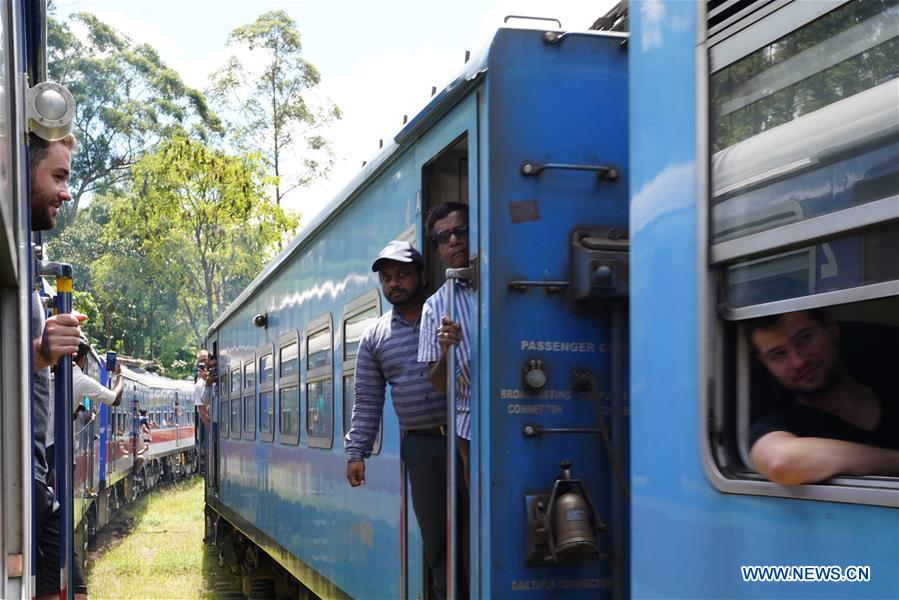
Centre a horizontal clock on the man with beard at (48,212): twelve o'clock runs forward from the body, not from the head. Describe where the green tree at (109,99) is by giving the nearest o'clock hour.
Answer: The green tree is roughly at 9 o'clock from the man with beard.

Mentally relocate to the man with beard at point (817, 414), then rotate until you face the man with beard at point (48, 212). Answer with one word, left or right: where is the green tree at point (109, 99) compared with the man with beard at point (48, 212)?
right

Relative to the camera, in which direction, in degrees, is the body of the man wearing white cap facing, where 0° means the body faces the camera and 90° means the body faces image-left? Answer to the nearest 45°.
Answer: approximately 0°

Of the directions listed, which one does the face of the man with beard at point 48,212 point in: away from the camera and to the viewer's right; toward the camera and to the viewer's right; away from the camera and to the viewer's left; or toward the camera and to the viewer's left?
toward the camera and to the viewer's right

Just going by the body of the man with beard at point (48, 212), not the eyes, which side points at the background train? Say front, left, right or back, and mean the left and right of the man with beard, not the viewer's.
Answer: left

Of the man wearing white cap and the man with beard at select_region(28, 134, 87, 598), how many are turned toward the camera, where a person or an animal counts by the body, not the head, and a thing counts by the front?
1

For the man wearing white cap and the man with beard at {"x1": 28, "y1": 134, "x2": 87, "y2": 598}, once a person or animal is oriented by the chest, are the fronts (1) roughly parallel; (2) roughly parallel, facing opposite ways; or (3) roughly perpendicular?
roughly perpendicular

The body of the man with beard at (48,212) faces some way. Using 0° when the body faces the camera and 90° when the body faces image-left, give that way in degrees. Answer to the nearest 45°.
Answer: approximately 270°

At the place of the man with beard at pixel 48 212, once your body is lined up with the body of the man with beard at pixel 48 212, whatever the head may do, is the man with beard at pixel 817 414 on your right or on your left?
on your right
